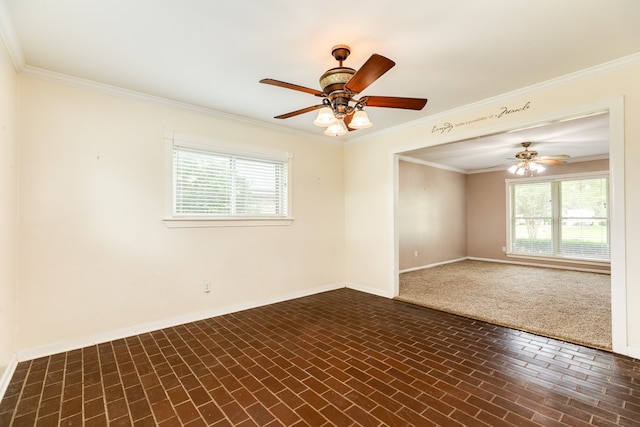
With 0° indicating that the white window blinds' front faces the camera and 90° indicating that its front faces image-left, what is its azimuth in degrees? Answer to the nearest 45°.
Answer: approximately 315°

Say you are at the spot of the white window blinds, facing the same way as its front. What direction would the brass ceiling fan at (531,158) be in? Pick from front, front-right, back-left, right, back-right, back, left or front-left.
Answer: front-left

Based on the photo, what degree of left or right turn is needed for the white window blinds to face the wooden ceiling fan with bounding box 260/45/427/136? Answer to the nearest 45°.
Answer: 0° — it already faces it

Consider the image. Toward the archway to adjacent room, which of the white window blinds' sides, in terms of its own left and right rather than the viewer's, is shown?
front

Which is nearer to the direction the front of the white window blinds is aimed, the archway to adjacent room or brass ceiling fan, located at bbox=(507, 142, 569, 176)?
the archway to adjacent room
